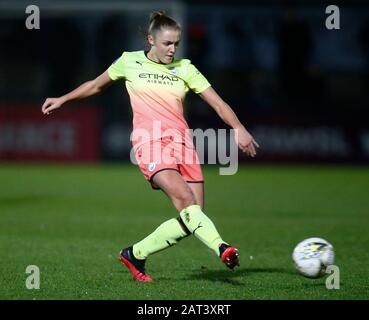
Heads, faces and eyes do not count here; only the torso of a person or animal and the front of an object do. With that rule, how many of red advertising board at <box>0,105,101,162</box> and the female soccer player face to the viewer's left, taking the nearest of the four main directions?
0

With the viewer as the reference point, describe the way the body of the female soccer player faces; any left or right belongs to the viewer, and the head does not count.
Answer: facing the viewer and to the right of the viewer

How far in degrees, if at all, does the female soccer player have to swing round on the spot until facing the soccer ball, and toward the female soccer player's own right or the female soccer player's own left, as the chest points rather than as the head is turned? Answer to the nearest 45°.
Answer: approximately 45° to the female soccer player's own left

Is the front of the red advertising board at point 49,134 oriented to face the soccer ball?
yes

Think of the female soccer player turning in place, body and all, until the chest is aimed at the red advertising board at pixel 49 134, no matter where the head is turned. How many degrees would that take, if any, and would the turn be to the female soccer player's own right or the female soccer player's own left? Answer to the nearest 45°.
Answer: approximately 135° to the female soccer player's own left

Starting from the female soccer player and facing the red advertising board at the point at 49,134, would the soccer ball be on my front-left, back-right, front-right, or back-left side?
back-right

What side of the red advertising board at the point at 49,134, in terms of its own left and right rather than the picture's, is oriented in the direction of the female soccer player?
front

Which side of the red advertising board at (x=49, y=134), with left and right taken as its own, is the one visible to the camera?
front
